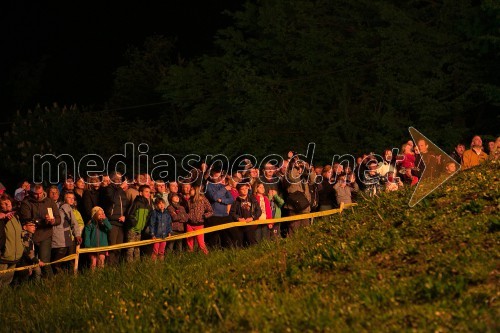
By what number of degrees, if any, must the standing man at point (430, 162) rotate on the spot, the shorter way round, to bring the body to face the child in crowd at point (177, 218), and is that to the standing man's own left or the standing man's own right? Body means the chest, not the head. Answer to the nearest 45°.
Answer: approximately 45° to the standing man's own right

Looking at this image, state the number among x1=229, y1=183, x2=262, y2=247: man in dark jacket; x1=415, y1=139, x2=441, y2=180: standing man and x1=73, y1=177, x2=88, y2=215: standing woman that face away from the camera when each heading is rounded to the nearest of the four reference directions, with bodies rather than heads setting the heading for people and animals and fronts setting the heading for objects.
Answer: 0

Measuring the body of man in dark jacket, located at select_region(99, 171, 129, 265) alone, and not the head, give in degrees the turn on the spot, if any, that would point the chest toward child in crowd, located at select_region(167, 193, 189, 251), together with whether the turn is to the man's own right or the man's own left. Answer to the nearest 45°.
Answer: approximately 45° to the man's own left

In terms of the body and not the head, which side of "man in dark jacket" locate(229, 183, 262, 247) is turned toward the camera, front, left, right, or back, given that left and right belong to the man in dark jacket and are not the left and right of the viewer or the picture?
front

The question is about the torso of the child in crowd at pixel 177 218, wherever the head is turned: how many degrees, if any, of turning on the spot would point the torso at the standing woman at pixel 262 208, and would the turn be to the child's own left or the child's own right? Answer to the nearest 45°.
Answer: approximately 45° to the child's own left

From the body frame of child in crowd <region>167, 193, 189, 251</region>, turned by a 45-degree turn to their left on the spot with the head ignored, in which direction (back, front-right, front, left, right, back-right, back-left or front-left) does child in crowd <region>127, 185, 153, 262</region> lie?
back

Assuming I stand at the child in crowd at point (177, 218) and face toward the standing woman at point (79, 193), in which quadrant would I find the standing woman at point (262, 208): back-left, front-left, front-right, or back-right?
back-right

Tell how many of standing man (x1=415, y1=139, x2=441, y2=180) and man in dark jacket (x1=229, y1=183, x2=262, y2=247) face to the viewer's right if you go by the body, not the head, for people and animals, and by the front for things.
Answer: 0

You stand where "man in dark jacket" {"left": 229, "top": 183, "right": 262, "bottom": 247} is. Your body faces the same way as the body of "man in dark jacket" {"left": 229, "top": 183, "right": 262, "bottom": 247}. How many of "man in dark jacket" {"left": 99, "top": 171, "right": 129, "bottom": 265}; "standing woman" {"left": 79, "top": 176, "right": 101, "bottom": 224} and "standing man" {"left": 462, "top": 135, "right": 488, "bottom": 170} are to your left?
1

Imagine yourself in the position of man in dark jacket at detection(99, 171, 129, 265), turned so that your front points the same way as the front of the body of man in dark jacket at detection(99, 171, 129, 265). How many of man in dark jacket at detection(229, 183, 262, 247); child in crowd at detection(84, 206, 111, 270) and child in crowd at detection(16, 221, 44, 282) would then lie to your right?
2

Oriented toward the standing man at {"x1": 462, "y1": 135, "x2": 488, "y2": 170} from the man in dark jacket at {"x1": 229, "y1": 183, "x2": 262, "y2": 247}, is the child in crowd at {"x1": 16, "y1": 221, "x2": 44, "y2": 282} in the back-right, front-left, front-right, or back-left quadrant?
back-right

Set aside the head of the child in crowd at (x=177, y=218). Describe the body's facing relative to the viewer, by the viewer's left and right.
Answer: facing the viewer and to the right of the viewer

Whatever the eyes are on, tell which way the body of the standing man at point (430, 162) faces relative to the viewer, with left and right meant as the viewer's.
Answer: facing the viewer and to the left of the viewer
